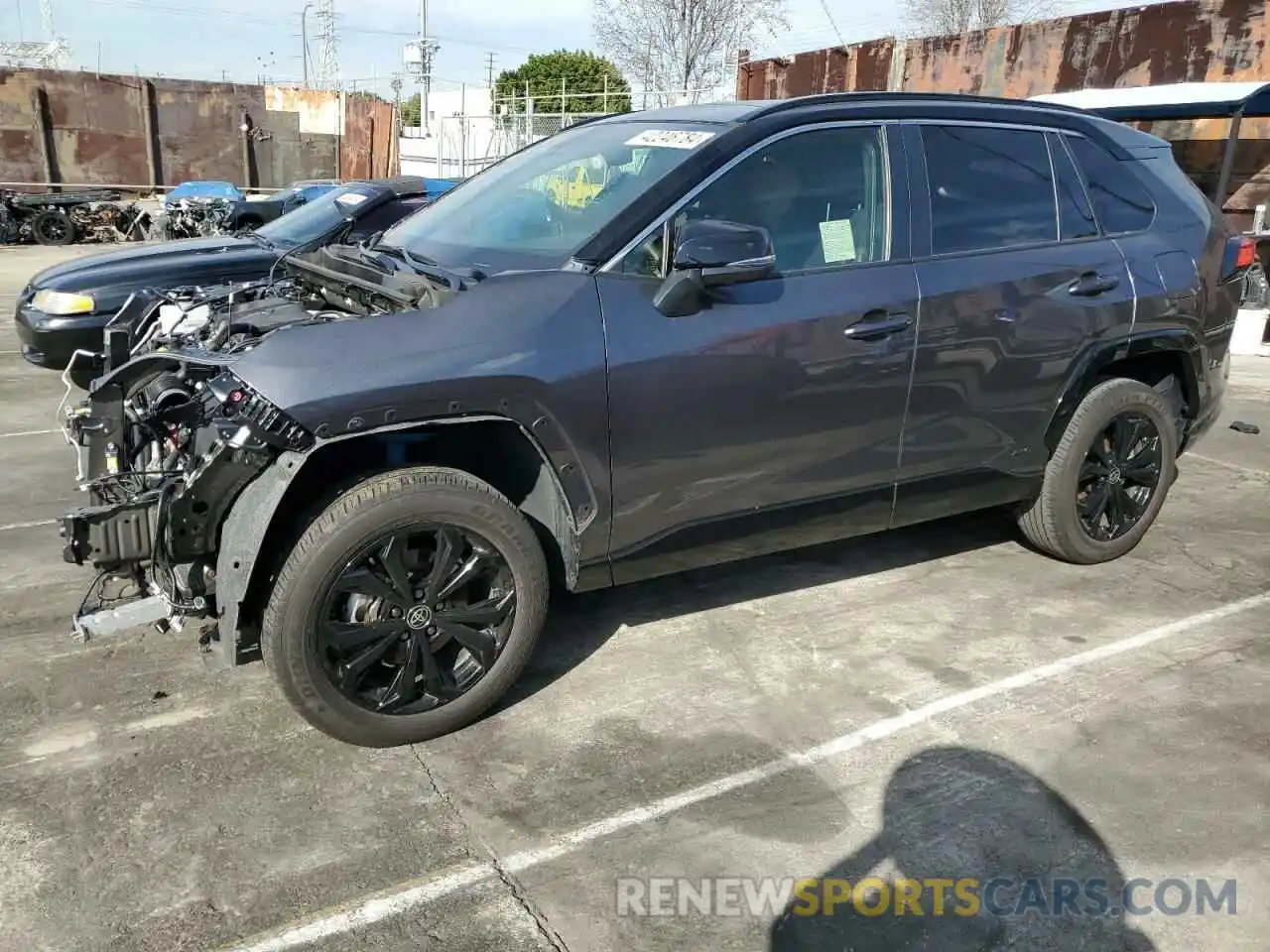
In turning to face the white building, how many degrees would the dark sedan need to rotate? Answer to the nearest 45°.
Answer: approximately 135° to its right

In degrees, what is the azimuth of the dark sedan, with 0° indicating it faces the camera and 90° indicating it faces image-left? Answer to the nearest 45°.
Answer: approximately 45°

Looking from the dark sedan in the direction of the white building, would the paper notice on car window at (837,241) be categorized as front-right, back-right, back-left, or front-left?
back-right

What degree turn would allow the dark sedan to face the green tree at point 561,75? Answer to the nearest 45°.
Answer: approximately 135° to its right

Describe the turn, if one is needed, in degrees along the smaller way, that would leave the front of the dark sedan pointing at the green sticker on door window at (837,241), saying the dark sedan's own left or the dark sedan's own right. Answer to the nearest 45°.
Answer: approximately 90° to the dark sedan's own left

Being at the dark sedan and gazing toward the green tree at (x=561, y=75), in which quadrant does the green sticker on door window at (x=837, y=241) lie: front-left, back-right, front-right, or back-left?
back-right
